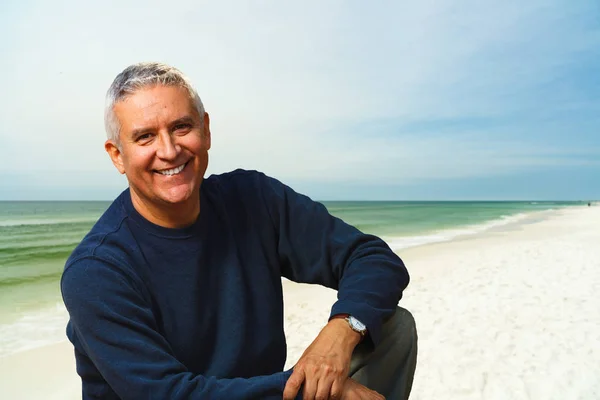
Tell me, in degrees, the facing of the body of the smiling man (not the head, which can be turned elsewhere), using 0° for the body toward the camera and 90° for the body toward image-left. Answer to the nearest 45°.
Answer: approximately 315°

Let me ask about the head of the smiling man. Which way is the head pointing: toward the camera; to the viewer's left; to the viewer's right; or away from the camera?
toward the camera
